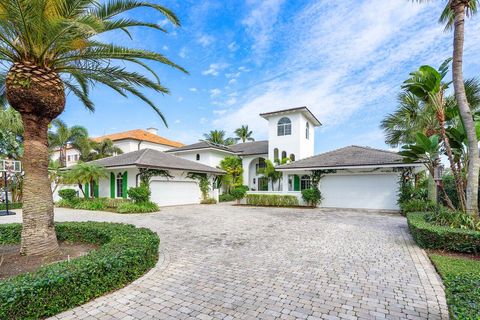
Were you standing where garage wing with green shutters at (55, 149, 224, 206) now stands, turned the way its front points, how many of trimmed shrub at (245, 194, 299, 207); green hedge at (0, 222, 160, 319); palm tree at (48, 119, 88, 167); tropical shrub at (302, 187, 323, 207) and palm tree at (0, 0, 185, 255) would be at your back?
1

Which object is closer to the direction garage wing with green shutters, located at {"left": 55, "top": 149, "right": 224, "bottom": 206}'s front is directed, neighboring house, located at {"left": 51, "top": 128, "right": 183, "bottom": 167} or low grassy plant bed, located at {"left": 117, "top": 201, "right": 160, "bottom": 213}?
the low grassy plant bed

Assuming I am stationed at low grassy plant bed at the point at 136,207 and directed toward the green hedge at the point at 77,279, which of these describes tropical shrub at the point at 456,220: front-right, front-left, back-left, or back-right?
front-left

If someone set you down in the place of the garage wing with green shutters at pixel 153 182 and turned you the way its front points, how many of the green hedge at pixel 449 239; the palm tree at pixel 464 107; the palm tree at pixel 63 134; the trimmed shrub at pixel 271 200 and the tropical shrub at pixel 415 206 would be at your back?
1

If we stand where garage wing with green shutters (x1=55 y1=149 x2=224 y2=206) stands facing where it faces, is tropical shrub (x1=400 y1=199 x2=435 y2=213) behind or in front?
in front

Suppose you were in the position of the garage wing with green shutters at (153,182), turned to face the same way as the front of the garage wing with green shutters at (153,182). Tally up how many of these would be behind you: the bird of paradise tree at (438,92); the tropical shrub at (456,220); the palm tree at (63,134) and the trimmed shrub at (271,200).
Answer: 1

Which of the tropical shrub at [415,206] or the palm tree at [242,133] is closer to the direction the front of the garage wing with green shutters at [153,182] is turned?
the tropical shrub

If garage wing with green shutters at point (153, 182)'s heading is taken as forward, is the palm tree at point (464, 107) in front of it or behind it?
in front

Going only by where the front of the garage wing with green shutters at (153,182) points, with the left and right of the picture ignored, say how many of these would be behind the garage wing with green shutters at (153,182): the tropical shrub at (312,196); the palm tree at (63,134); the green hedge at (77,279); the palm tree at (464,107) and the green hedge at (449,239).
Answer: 1

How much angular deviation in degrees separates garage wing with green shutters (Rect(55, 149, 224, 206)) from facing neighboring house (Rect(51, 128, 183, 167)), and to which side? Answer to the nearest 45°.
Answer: approximately 135° to its left

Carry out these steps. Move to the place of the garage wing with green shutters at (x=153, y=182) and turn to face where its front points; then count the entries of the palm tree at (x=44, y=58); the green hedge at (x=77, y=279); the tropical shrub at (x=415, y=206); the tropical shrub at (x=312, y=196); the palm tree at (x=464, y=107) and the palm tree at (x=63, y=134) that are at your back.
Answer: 1

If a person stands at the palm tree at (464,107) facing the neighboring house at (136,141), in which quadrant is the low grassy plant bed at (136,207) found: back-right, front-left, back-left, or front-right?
front-left

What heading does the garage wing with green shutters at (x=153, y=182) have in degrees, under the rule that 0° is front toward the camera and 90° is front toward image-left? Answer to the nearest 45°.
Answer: approximately 315°
